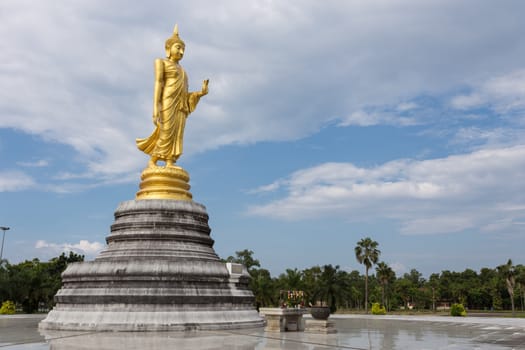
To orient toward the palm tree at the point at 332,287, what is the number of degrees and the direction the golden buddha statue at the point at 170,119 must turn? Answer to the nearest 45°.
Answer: approximately 90° to its left

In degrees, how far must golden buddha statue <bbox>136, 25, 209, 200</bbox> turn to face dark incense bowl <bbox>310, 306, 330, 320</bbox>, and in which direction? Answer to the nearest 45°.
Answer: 0° — it already faces it

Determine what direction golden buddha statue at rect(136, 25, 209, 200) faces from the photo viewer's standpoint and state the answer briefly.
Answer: facing the viewer and to the right of the viewer

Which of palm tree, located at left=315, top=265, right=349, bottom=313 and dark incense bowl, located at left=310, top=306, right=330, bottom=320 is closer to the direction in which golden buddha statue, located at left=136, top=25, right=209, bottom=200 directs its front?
the dark incense bowl
